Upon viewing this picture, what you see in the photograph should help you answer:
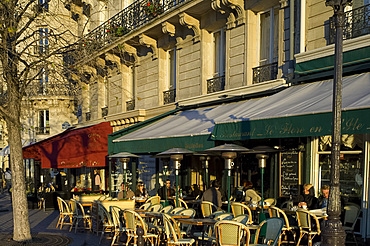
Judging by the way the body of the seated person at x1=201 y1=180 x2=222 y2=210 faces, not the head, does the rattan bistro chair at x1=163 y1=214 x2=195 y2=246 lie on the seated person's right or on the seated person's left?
on the seated person's right

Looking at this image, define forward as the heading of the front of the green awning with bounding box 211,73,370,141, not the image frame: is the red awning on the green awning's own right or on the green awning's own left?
on the green awning's own right

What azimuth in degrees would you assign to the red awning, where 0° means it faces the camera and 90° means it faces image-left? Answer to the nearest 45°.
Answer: approximately 45°

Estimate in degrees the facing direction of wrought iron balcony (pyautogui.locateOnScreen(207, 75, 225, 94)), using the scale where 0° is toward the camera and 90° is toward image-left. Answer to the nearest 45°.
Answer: approximately 45°
